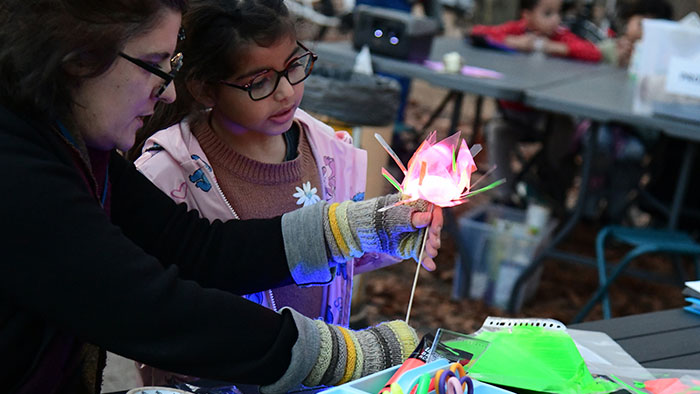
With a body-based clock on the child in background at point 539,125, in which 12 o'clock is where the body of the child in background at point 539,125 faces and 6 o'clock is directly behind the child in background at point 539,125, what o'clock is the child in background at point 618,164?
the child in background at point 618,164 is roughly at 10 o'clock from the child in background at point 539,125.

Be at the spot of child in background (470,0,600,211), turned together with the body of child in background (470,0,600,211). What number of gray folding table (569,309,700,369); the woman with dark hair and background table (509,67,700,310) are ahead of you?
3

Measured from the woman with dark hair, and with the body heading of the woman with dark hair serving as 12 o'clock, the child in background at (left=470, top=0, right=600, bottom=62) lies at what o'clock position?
The child in background is roughly at 10 o'clock from the woman with dark hair.

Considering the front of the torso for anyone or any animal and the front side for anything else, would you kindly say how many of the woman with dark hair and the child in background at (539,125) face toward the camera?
1

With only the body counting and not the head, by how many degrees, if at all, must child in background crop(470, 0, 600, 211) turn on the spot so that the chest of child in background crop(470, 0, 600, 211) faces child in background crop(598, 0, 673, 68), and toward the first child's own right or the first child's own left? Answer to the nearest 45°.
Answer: approximately 135° to the first child's own left

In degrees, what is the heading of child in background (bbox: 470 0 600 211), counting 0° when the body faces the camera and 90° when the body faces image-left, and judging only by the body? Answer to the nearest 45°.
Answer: approximately 0°

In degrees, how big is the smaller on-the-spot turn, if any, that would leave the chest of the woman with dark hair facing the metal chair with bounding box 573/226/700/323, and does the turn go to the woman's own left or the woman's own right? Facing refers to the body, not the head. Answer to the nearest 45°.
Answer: approximately 45° to the woman's own left

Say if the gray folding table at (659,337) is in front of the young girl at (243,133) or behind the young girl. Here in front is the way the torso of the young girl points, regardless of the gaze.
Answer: in front

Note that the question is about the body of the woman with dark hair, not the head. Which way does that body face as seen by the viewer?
to the viewer's right

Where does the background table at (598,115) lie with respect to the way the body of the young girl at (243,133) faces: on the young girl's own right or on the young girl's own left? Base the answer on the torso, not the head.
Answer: on the young girl's own left
